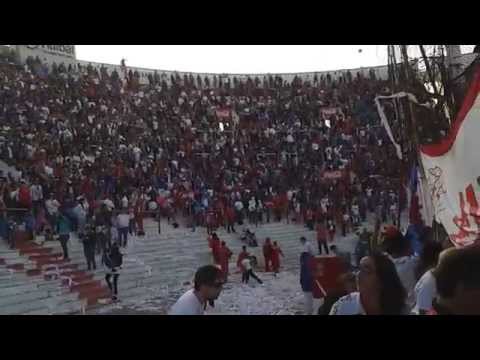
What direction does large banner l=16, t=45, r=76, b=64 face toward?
toward the camera

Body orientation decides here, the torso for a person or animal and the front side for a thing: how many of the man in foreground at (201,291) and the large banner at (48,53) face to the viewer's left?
0

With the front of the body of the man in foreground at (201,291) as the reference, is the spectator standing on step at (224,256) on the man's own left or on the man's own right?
on the man's own left

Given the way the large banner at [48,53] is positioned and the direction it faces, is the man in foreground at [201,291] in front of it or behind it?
in front

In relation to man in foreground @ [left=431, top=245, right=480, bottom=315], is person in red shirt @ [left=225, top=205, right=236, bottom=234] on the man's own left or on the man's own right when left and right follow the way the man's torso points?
on the man's own right
